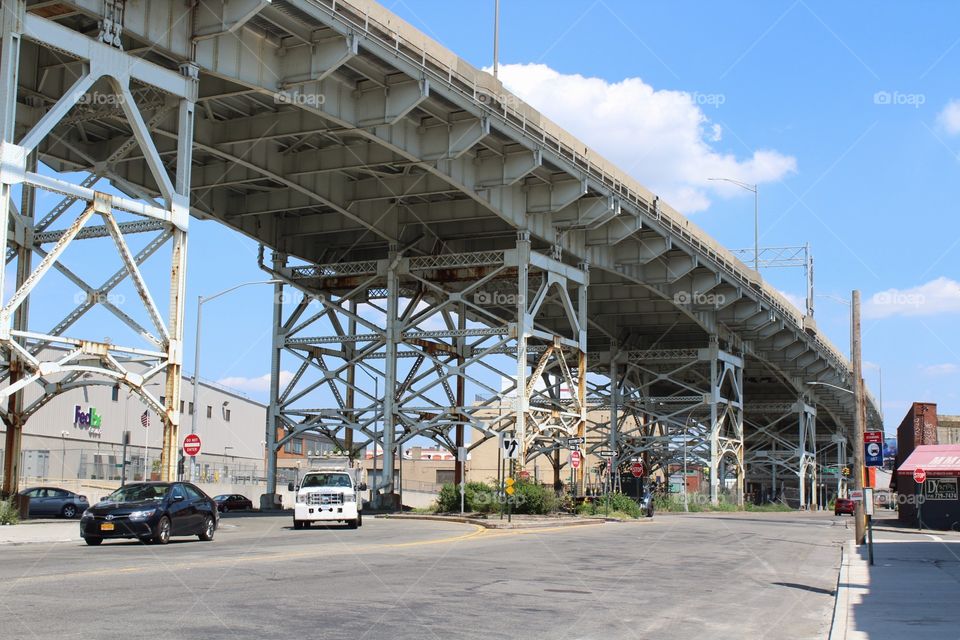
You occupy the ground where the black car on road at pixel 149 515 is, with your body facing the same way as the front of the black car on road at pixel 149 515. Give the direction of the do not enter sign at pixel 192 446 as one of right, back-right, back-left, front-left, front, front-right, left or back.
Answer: back-right

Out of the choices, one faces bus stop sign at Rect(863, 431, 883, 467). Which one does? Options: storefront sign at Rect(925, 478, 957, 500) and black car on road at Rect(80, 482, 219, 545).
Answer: the storefront sign

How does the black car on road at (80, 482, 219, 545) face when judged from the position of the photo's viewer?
facing the viewer and to the left of the viewer

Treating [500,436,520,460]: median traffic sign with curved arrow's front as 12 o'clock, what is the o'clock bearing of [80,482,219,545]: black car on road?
The black car on road is roughly at 1 o'clock from the median traffic sign with curved arrow.

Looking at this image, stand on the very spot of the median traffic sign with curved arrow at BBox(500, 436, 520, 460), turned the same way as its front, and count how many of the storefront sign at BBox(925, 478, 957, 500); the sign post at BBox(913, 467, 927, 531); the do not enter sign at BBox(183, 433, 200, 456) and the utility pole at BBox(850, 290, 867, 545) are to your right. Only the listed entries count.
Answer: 1

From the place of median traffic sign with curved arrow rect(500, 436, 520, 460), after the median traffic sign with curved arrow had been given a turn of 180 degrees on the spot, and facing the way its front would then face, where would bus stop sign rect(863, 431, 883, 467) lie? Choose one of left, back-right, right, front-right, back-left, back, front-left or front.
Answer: back-right

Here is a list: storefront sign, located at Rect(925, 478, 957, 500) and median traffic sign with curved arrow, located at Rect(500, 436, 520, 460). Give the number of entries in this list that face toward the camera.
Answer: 2

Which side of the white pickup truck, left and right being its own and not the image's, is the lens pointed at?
front

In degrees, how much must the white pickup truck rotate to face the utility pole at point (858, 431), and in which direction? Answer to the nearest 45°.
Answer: approximately 90° to its left
